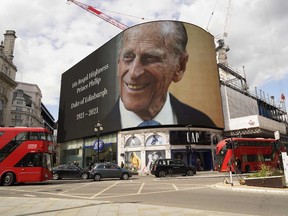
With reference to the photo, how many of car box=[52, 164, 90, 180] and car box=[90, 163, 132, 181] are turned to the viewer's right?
2

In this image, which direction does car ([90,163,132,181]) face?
to the viewer's right

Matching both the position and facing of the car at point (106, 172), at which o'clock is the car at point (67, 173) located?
the car at point (67, 173) is roughly at 7 o'clock from the car at point (106, 172).

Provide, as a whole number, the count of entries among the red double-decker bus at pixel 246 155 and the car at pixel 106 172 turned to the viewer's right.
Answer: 1

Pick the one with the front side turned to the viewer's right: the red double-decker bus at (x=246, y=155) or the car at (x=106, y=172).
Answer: the car

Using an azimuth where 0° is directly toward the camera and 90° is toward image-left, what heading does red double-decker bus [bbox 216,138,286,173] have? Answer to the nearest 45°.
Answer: approximately 45°

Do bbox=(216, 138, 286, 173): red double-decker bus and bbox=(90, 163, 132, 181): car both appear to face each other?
yes

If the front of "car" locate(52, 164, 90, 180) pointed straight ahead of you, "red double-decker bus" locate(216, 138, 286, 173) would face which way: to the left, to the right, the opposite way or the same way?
the opposite way

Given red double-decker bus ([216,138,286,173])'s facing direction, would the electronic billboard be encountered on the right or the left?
on its right

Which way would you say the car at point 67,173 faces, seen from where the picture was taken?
facing to the right of the viewer

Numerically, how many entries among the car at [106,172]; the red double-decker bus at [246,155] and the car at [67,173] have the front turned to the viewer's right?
2

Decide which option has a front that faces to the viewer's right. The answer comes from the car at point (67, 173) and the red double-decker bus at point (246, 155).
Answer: the car

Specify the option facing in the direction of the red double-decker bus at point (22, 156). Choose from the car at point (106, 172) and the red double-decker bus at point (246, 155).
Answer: the red double-decker bus at point (246, 155)

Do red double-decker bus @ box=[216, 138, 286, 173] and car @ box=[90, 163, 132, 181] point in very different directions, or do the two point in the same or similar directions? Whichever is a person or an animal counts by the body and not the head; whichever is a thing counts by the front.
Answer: very different directions
